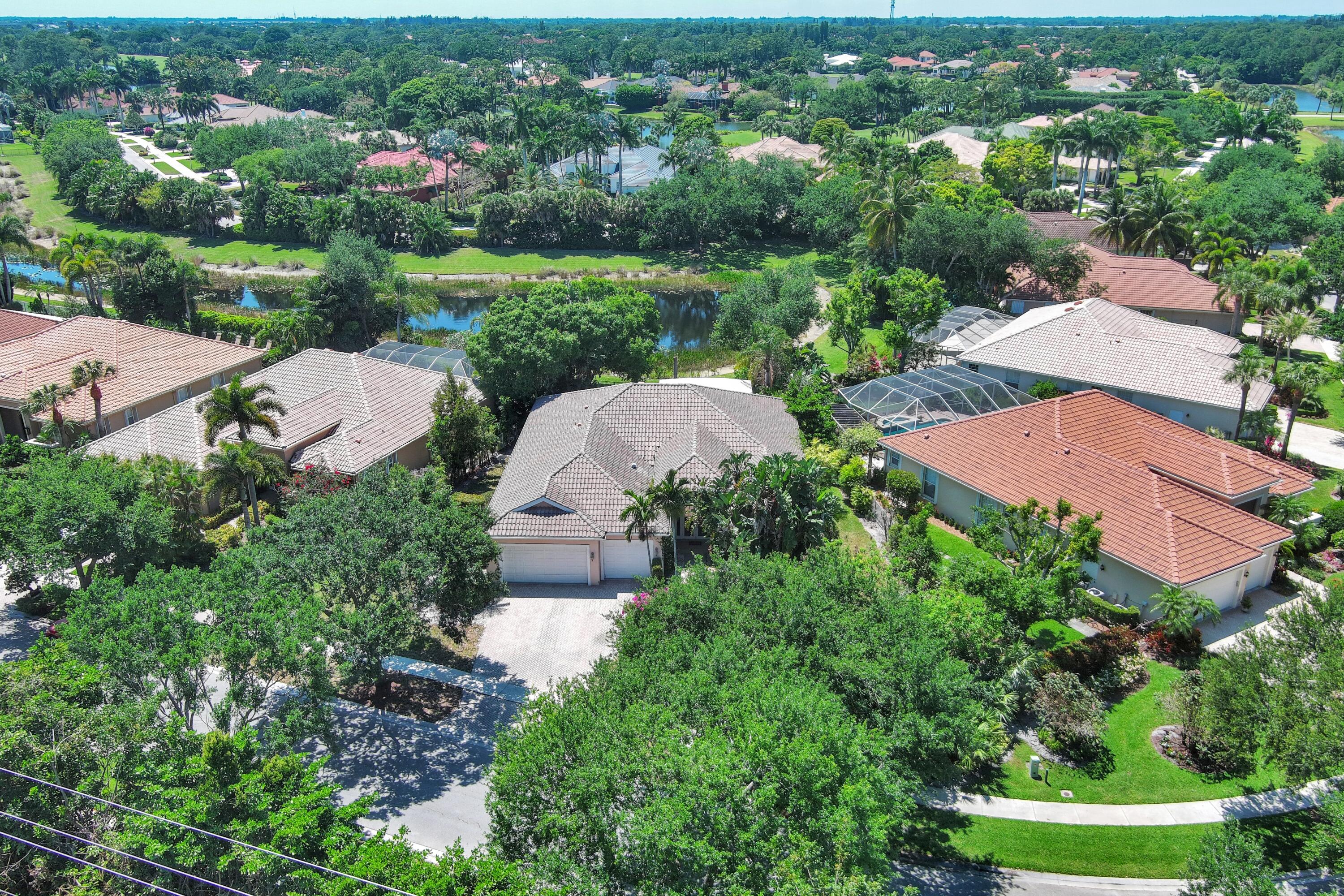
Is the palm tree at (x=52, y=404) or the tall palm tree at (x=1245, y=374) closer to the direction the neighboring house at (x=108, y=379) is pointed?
the palm tree

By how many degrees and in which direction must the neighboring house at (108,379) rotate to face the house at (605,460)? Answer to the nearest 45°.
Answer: approximately 90° to its left

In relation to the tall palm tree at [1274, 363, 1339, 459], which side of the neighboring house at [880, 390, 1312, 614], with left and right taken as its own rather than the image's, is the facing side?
left

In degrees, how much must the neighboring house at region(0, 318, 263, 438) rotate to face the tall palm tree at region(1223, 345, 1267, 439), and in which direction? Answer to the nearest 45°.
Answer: approximately 90° to its left

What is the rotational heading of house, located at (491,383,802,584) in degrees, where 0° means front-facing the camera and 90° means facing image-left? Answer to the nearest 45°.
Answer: approximately 0°
